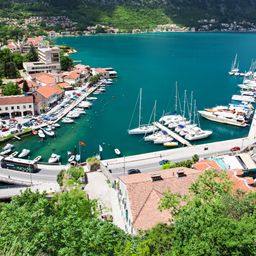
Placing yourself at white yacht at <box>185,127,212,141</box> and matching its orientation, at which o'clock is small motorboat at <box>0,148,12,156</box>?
The small motorboat is roughly at 5 o'clock from the white yacht.

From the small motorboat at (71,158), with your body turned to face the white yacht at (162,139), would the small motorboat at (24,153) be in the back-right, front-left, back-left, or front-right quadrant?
back-left

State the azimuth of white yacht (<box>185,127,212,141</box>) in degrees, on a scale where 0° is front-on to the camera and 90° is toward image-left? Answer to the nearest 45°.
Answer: approximately 270°
